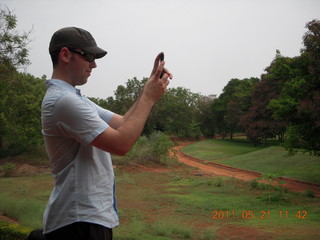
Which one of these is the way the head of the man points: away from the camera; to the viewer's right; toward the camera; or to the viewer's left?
to the viewer's right

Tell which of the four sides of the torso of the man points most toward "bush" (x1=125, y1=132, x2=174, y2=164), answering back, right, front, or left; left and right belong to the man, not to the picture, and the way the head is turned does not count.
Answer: left

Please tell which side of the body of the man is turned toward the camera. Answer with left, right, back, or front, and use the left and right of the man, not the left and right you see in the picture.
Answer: right

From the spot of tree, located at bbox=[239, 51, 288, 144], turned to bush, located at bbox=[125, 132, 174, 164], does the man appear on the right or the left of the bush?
left

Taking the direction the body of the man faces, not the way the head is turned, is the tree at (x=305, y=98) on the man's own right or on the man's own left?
on the man's own left

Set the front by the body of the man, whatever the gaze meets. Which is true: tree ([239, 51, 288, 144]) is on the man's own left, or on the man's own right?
on the man's own left
